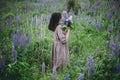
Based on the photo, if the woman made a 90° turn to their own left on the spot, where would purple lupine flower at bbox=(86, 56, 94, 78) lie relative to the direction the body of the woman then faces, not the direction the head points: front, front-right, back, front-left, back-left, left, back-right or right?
back-right
